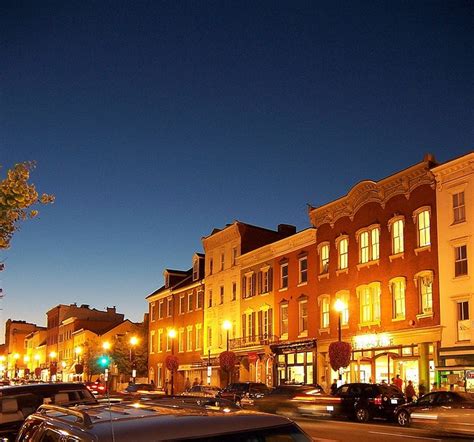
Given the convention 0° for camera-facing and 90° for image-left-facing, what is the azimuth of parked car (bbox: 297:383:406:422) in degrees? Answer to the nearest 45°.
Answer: approximately 135°

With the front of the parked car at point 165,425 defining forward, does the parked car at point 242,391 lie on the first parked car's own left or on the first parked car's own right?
on the first parked car's own left

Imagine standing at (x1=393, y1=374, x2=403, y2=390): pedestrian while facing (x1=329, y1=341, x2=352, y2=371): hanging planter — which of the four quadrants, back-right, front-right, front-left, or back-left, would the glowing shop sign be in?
front-right

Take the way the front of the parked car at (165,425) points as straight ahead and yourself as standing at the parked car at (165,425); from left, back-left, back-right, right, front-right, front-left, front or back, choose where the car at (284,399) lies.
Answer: back-left

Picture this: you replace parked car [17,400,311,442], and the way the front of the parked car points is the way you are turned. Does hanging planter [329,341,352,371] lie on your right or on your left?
on your left

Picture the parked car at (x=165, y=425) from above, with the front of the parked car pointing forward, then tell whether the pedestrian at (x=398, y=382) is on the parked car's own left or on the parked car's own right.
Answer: on the parked car's own left

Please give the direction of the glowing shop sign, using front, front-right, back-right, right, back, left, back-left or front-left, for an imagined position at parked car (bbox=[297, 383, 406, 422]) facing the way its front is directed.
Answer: front-right

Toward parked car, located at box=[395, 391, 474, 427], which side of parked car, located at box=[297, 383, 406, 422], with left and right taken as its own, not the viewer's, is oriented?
back

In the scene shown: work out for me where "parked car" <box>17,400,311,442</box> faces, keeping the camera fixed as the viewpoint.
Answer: facing the viewer and to the right of the viewer
